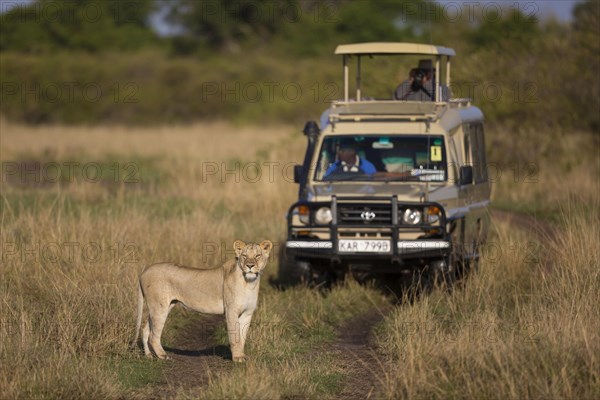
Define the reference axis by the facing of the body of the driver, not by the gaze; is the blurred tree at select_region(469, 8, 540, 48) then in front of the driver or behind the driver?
behind

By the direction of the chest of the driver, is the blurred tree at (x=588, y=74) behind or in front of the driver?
behind

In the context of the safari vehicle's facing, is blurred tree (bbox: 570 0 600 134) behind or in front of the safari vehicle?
behind

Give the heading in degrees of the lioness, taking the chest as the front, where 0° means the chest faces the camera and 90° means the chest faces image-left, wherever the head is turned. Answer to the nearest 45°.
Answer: approximately 315°

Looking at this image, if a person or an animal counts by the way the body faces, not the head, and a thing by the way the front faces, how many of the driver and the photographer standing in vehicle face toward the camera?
2

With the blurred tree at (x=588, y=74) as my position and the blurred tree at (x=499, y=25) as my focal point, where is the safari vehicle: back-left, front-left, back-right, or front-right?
back-left
